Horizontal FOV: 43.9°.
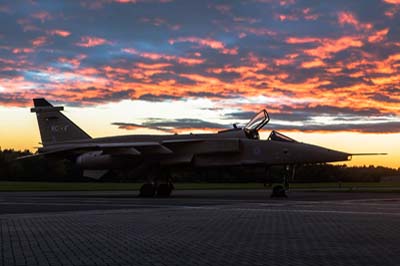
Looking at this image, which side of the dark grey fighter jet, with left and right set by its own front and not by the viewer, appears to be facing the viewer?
right
